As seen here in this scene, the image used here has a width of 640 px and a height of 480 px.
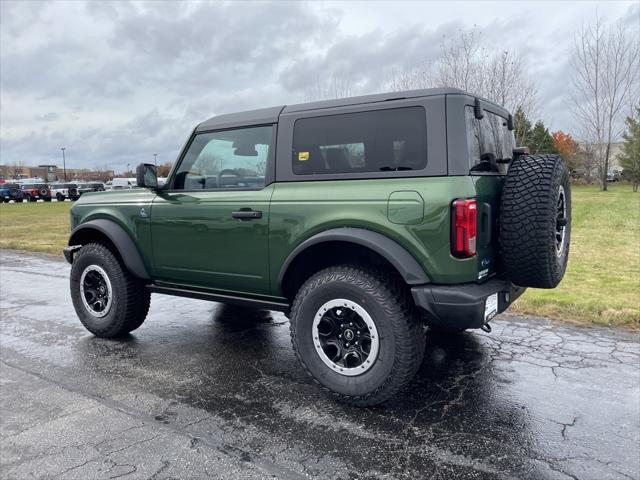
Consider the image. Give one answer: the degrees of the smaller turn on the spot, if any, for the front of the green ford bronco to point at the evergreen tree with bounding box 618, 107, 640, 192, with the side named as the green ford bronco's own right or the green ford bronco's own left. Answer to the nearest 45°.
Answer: approximately 90° to the green ford bronco's own right

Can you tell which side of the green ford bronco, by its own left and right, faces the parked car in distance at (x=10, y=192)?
front

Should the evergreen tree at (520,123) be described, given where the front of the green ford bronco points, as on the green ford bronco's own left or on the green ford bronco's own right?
on the green ford bronco's own right

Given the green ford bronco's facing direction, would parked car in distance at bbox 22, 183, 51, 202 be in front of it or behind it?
in front

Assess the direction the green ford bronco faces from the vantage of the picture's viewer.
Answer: facing away from the viewer and to the left of the viewer

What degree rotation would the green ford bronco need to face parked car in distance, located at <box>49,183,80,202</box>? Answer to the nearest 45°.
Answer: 0° — it already faces it
